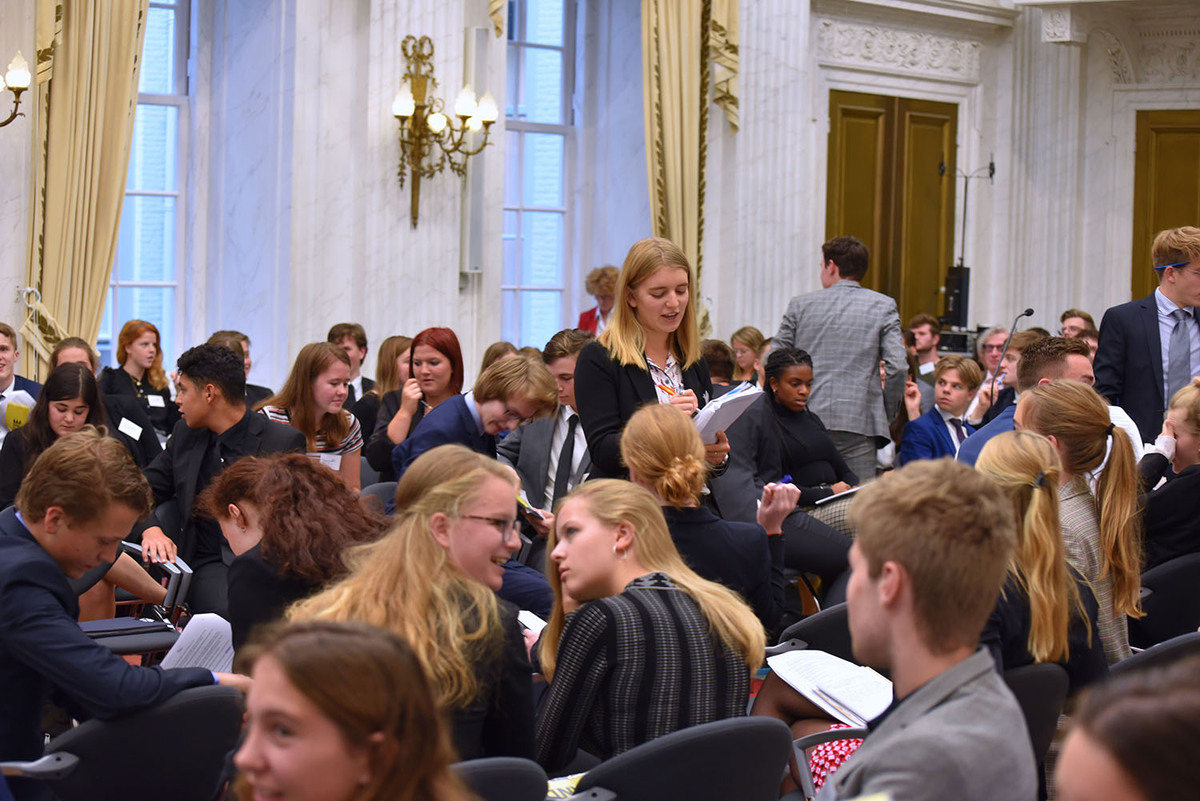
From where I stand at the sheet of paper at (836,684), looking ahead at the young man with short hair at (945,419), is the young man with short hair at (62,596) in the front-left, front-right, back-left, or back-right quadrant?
back-left

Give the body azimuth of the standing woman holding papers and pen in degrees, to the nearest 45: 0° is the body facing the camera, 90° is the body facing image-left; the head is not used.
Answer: approximately 315°

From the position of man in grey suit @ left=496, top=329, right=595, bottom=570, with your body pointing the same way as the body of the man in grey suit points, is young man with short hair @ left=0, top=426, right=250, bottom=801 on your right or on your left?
on your right

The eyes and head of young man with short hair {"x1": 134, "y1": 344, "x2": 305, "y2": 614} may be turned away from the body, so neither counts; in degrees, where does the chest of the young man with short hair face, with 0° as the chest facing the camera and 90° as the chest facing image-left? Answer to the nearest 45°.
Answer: approximately 45°

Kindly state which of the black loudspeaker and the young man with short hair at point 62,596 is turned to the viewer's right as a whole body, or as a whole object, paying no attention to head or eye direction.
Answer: the young man with short hair

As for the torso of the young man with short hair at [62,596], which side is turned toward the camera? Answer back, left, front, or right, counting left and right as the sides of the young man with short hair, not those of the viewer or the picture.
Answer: right

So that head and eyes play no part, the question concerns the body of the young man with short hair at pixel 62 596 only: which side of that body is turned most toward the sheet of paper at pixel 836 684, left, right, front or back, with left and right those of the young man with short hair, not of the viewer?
front

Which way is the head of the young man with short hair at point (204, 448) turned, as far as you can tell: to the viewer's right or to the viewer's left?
to the viewer's left

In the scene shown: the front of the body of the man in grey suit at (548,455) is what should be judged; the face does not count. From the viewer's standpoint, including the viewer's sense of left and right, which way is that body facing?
facing the viewer and to the right of the viewer
